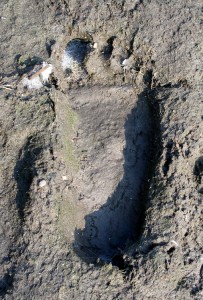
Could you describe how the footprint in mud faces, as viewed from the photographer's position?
facing away from the viewer
